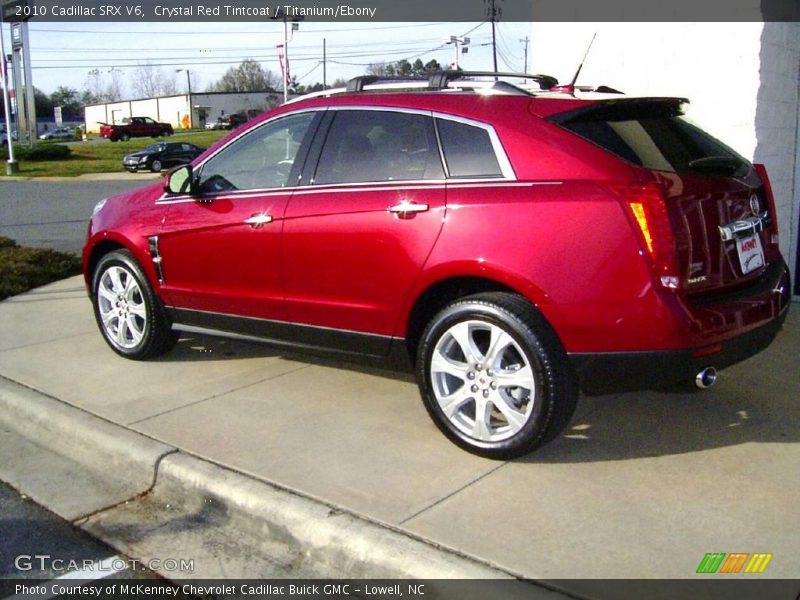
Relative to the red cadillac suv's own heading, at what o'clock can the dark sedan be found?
The dark sedan is roughly at 1 o'clock from the red cadillac suv.

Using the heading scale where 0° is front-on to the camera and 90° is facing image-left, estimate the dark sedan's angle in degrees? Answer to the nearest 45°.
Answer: approximately 45°

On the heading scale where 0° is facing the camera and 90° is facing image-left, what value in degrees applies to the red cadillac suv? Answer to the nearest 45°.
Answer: approximately 135°

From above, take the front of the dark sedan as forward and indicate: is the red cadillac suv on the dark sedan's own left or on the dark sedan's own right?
on the dark sedan's own left
